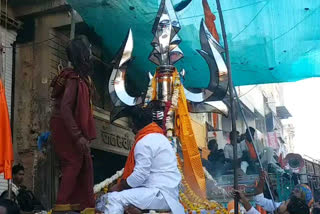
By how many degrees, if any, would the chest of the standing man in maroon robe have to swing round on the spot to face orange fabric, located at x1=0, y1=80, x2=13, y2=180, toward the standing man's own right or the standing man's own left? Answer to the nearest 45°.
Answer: approximately 135° to the standing man's own left

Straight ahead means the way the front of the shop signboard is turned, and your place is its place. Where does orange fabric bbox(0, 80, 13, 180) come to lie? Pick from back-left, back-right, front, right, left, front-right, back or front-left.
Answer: front-right

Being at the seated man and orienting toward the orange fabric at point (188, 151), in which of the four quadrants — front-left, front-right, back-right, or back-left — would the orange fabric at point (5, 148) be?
back-left

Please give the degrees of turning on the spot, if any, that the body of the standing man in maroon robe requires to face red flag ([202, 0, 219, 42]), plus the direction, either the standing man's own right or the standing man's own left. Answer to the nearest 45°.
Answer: approximately 45° to the standing man's own left

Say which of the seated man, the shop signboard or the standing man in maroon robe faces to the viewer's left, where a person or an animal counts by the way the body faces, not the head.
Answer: the seated man

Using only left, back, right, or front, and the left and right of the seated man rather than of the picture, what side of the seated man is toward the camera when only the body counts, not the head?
left

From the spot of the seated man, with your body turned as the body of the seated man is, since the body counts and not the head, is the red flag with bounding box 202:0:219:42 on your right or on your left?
on your right

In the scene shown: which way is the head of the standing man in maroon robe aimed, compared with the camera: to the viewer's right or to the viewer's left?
to the viewer's right
